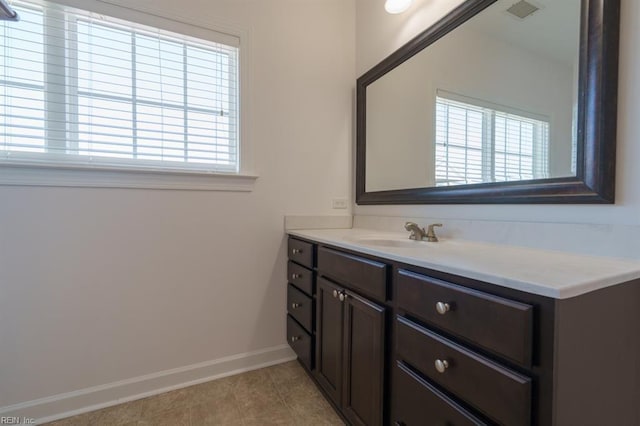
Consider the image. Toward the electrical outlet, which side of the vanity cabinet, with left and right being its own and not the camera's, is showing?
right

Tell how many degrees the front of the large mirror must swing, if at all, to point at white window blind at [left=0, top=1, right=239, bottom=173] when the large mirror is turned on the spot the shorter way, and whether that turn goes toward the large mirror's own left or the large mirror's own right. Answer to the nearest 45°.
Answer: approximately 45° to the large mirror's own right

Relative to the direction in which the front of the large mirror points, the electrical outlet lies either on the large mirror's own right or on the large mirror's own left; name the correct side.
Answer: on the large mirror's own right

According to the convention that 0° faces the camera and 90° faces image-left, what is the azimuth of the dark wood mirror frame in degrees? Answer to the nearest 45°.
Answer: approximately 45°

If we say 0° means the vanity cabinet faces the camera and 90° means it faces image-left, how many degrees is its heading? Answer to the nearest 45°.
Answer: approximately 45°

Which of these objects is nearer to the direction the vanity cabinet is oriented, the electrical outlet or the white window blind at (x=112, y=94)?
the white window blind

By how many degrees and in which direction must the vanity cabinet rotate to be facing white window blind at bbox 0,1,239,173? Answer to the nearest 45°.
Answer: approximately 45° to its right
